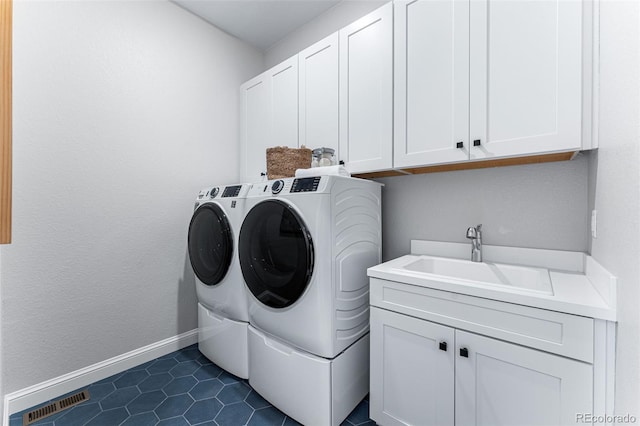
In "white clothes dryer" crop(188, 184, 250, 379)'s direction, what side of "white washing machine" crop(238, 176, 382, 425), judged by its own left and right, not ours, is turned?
right

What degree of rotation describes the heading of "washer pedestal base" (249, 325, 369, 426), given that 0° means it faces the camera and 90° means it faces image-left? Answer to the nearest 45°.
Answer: approximately 45°

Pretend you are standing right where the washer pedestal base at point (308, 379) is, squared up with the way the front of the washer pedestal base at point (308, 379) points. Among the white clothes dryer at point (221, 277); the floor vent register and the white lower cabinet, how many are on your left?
1

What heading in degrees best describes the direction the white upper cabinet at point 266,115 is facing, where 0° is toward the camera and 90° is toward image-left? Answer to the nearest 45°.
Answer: approximately 45°

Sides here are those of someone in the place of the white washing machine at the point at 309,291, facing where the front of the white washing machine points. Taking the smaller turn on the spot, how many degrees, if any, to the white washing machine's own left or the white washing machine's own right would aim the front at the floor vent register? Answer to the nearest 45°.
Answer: approximately 45° to the white washing machine's own right

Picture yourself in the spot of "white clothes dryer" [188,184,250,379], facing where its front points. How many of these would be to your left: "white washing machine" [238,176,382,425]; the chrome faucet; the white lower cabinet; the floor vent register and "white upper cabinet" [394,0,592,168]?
4

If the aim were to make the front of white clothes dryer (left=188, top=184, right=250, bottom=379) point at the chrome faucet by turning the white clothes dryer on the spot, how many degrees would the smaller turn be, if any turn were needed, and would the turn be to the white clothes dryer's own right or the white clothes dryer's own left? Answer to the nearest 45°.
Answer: approximately 90° to the white clothes dryer's own left

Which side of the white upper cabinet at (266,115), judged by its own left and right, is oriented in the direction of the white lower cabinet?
left

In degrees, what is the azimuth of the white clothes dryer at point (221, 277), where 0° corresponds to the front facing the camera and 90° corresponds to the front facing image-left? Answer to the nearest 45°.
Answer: approximately 45°

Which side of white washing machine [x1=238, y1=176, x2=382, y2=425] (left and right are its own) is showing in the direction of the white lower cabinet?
left
